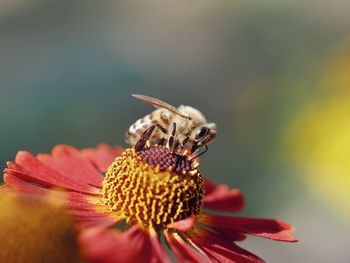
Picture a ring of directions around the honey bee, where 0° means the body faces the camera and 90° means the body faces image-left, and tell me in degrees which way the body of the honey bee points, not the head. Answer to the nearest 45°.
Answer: approximately 270°
